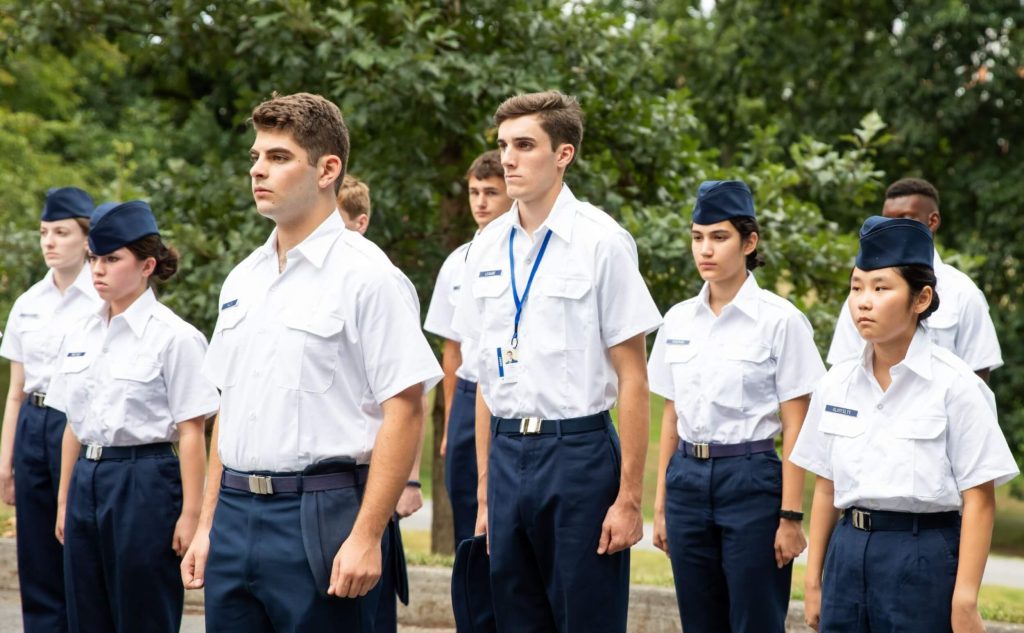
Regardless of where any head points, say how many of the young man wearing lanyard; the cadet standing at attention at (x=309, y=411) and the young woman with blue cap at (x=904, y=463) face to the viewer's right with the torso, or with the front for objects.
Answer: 0

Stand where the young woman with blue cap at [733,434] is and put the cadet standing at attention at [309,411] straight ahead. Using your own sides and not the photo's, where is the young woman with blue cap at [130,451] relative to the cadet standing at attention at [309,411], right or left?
right

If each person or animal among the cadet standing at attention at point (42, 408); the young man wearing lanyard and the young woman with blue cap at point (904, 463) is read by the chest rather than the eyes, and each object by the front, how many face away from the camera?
0

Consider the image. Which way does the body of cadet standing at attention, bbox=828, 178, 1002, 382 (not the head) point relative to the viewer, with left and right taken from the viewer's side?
facing the viewer and to the left of the viewer

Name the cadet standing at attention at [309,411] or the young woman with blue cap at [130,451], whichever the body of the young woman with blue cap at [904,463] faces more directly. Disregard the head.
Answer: the cadet standing at attention

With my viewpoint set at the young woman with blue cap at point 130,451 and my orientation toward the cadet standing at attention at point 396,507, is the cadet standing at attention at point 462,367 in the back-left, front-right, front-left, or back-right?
front-left

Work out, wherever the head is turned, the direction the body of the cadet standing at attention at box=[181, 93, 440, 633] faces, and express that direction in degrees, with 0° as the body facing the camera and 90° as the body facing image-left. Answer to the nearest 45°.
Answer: approximately 45°

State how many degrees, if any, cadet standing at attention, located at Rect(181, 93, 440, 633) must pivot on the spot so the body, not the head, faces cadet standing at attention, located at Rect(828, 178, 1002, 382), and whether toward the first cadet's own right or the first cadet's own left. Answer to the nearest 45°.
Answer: approximately 180°

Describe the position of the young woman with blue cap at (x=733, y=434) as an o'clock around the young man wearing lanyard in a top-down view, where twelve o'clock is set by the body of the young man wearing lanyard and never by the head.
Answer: The young woman with blue cap is roughly at 6 o'clock from the young man wearing lanyard.

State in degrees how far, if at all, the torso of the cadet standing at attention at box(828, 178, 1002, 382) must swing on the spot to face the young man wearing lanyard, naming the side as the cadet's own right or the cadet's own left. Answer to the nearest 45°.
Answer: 0° — they already face them

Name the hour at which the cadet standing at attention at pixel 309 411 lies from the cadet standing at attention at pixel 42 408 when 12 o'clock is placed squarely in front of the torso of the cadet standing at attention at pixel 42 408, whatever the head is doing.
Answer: the cadet standing at attention at pixel 309 411 is roughly at 10 o'clock from the cadet standing at attention at pixel 42 408.

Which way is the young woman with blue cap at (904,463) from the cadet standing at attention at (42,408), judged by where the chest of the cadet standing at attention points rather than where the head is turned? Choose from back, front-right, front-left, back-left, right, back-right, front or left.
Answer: left

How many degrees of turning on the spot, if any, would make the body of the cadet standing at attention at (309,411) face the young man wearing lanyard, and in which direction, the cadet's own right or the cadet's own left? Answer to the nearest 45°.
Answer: approximately 180°

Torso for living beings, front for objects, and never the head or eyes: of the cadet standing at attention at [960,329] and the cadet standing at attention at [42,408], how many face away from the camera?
0

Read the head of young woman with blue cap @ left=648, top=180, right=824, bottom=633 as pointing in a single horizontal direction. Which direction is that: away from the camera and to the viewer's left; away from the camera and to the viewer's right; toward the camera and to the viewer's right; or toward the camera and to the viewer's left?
toward the camera and to the viewer's left

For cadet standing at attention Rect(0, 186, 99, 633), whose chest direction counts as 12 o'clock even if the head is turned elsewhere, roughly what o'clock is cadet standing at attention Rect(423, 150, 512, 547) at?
cadet standing at attention Rect(423, 150, 512, 547) is roughly at 8 o'clock from cadet standing at attention Rect(0, 186, 99, 633).
